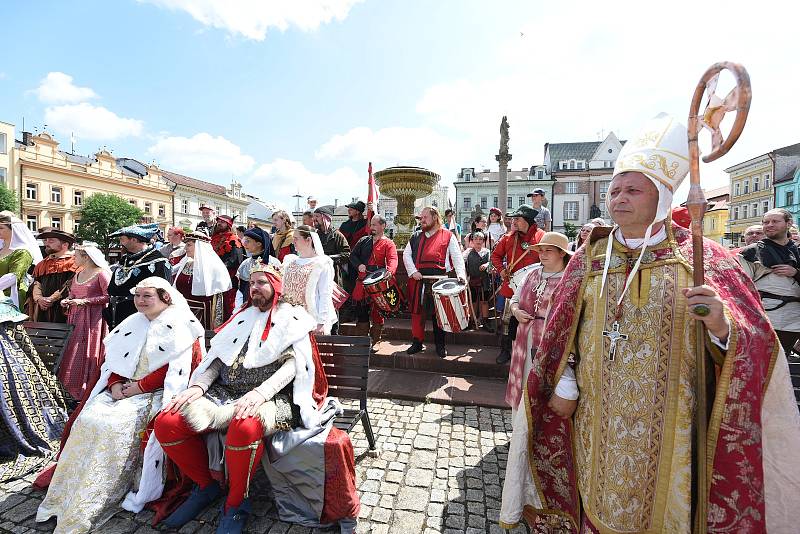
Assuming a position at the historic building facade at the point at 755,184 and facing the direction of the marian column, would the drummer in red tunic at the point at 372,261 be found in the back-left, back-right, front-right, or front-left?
front-left

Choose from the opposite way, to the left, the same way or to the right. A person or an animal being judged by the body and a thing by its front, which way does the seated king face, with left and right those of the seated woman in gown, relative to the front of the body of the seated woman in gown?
the same way

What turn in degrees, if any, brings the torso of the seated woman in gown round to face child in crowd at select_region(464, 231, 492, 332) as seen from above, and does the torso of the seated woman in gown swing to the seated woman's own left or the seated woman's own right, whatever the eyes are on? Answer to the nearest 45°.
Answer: approximately 135° to the seated woman's own left

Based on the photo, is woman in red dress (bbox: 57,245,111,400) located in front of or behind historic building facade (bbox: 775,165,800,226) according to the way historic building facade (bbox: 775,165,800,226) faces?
in front

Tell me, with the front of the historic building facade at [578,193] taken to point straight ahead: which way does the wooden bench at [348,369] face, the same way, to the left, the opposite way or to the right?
the same way

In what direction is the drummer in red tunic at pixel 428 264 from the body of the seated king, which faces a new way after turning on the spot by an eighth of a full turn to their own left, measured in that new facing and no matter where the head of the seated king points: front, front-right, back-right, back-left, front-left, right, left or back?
back-left

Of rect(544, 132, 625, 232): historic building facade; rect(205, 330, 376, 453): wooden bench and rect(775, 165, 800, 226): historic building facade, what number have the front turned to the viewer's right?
0

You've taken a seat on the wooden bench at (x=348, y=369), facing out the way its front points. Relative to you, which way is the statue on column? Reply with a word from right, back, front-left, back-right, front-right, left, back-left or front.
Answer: back

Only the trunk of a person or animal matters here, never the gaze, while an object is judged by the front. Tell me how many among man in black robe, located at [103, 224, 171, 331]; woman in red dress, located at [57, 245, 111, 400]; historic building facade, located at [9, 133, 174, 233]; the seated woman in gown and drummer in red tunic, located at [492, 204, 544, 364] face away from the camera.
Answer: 0

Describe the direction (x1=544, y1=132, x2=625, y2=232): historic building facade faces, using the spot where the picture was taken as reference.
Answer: facing the viewer

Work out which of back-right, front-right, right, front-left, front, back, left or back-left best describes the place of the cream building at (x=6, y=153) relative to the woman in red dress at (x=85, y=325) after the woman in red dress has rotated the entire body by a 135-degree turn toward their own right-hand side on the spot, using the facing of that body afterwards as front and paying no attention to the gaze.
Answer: front

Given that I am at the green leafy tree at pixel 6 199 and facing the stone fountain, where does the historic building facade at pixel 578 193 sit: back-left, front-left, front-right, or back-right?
front-left

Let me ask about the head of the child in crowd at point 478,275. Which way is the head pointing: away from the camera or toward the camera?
toward the camera

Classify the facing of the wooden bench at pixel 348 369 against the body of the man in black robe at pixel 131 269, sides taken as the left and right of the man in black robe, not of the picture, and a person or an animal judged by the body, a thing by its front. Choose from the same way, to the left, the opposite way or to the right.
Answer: the same way

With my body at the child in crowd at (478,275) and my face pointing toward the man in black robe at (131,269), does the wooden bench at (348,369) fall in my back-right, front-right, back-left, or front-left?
front-left

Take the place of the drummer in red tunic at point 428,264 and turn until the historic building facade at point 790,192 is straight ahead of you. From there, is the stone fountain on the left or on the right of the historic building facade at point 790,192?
left

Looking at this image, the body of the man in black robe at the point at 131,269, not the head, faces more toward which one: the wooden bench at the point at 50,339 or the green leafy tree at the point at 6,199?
the wooden bench

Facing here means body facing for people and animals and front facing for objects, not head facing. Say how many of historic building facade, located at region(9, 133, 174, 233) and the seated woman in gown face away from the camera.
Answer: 0

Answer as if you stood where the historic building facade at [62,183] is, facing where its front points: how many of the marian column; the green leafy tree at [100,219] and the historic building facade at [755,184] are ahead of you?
3

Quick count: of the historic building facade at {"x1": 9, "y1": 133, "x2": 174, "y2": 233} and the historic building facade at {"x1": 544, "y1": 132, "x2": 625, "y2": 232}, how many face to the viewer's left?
0

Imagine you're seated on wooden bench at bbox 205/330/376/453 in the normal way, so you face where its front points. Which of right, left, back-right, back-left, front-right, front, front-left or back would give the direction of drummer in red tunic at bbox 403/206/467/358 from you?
back
